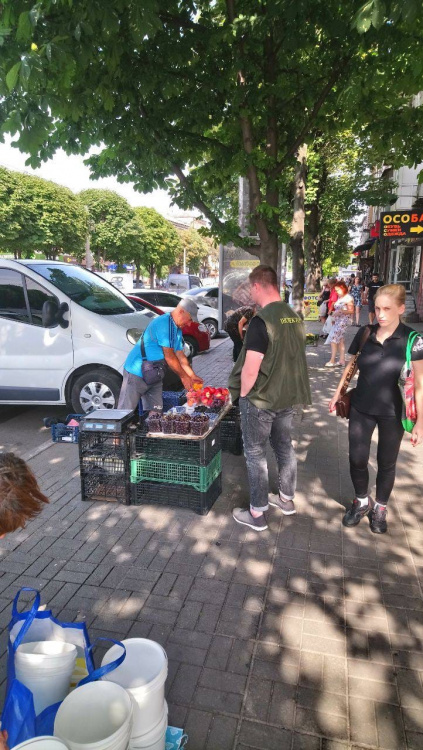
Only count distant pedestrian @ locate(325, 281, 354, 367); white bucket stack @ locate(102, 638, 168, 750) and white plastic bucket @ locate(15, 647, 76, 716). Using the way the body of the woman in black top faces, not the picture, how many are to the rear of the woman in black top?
1

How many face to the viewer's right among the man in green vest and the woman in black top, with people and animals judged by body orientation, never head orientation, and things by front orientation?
0

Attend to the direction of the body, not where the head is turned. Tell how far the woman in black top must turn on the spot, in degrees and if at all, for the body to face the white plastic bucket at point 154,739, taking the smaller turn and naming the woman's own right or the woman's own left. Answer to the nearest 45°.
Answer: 0° — they already face it

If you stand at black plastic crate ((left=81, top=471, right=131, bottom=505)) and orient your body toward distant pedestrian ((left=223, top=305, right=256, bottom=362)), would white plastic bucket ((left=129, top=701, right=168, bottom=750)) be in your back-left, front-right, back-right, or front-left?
back-right

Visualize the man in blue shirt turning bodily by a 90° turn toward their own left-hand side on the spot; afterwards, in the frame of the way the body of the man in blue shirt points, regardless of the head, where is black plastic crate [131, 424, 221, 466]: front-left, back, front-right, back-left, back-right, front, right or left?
back

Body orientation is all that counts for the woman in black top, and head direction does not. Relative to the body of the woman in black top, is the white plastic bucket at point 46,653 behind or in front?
in front

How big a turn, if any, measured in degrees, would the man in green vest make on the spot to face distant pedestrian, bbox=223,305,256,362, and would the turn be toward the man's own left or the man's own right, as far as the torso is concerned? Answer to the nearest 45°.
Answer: approximately 45° to the man's own right

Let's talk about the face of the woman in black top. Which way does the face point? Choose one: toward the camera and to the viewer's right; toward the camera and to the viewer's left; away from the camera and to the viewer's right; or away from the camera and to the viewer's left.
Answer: toward the camera and to the viewer's left

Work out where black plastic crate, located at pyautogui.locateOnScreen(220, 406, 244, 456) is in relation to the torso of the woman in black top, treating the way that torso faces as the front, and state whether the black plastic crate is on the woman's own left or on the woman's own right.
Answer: on the woman's own right

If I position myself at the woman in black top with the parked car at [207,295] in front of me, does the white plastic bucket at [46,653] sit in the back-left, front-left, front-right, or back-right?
back-left

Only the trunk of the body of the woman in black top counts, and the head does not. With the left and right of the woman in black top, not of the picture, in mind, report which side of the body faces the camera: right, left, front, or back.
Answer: front

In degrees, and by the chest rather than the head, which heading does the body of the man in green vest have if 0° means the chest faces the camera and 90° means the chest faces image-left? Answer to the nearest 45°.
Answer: approximately 135°

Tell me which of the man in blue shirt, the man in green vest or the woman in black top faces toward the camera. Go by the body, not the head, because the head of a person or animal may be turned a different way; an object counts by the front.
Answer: the woman in black top

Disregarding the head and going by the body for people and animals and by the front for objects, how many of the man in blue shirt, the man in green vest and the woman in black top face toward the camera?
1

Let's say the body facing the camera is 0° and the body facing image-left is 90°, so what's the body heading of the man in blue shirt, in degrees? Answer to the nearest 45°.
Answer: approximately 270°

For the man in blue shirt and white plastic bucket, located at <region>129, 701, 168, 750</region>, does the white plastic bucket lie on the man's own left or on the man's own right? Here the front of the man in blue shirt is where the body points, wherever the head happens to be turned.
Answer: on the man's own right

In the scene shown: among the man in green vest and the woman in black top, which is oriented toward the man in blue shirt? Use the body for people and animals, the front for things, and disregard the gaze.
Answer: the man in green vest
